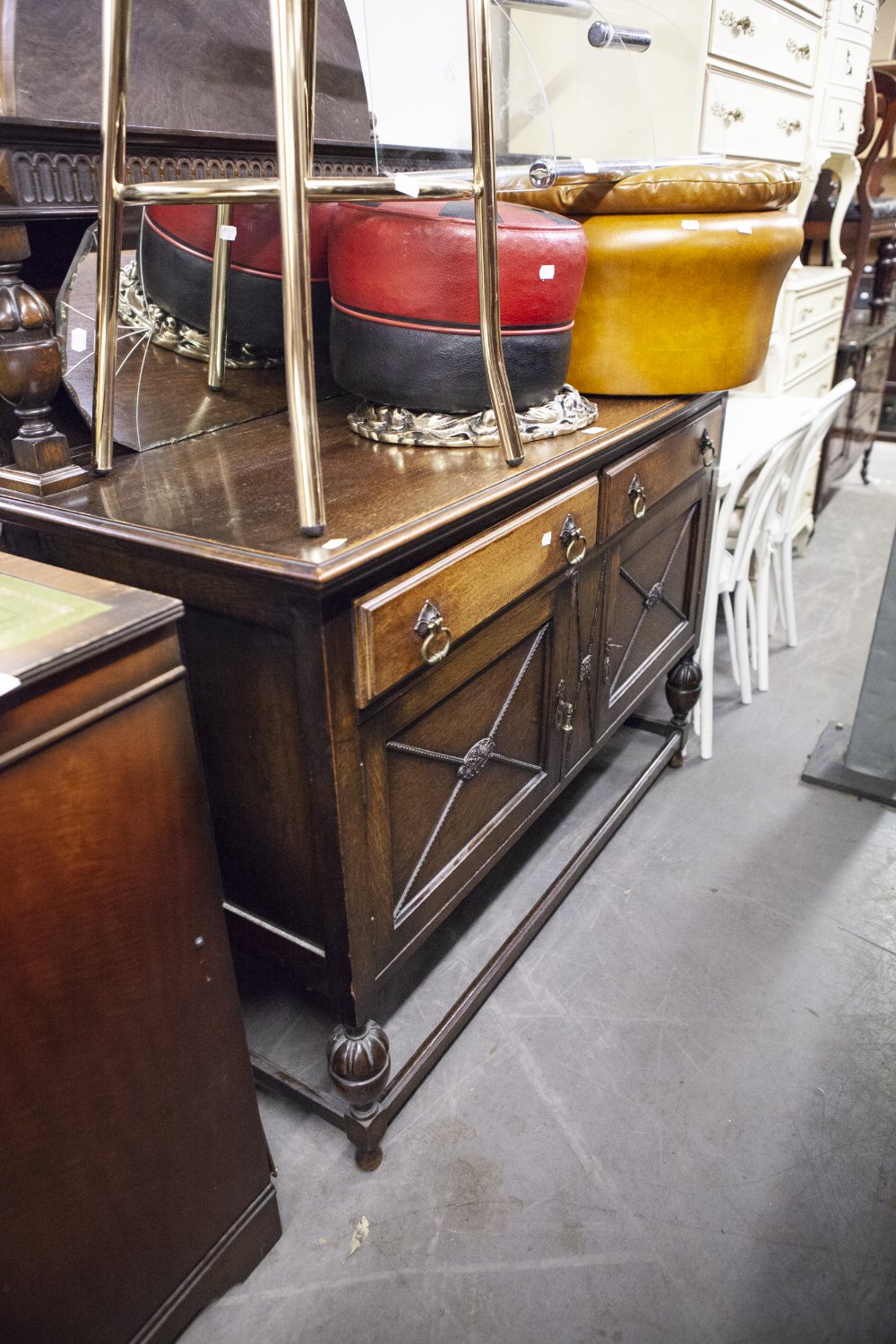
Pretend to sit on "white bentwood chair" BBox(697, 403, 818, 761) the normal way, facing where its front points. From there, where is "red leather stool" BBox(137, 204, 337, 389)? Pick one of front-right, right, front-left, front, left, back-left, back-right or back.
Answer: left

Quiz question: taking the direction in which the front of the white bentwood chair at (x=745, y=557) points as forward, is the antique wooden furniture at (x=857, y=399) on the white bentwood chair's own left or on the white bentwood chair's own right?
on the white bentwood chair's own right

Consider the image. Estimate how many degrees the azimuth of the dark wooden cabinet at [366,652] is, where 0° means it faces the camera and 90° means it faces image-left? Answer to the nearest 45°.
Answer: approximately 315°

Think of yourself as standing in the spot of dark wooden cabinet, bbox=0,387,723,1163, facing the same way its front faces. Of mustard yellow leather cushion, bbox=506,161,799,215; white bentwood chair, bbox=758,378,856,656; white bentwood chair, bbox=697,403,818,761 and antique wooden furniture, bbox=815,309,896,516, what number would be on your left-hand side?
4

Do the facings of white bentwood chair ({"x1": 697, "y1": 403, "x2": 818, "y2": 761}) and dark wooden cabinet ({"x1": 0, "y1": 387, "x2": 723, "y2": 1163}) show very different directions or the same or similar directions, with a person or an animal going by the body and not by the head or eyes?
very different directions

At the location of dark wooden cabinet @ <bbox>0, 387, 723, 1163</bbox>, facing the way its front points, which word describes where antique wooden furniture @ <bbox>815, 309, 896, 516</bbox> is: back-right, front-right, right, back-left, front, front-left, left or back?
left

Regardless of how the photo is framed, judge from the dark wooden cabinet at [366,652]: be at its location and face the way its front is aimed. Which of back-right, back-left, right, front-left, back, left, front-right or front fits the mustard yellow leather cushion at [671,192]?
left

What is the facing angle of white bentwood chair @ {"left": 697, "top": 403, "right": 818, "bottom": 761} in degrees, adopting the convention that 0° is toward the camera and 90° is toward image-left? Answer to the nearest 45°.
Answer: approximately 135°
